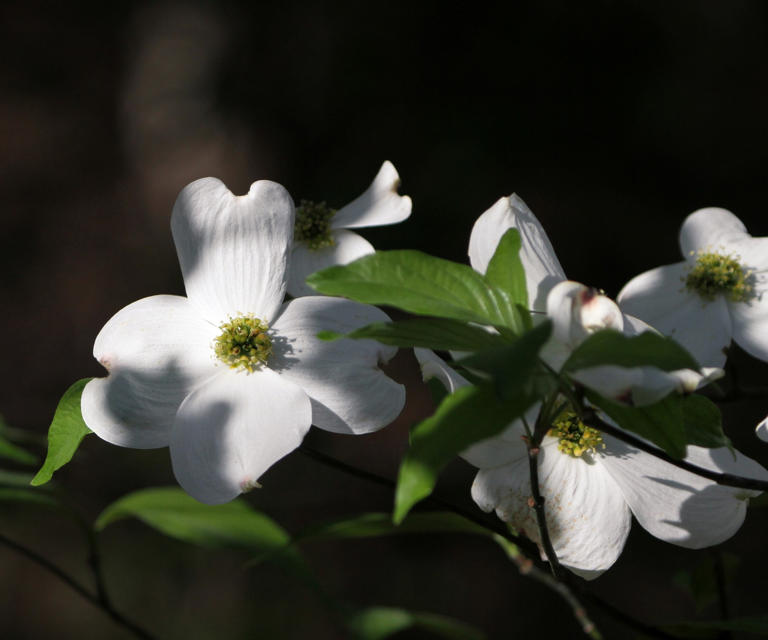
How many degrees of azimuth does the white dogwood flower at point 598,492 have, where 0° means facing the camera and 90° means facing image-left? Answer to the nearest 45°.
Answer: approximately 0°

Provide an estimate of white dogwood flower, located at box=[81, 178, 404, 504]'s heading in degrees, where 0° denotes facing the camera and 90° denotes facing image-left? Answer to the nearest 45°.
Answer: approximately 0°

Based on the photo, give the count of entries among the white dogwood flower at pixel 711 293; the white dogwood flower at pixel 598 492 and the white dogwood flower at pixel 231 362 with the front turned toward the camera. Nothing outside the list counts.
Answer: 3

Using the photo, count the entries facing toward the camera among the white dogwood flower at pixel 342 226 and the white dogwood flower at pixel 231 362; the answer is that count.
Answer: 2
